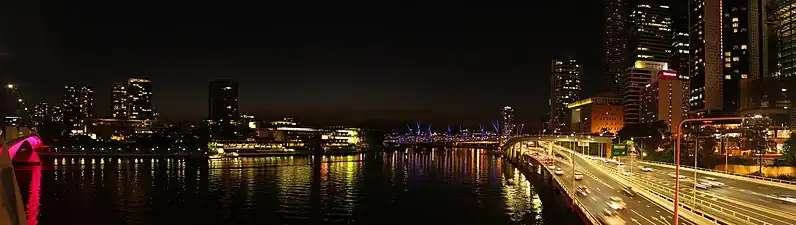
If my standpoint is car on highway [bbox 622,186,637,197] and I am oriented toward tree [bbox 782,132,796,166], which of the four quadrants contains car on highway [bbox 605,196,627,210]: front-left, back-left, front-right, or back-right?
back-right

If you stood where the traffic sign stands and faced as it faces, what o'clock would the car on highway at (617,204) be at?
The car on highway is roughly at 12 o'clock from the traffic sign.

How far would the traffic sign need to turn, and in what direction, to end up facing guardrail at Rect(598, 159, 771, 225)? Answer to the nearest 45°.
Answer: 0° — it already faces it

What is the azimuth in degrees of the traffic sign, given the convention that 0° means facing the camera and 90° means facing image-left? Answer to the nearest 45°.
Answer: approximately 0°

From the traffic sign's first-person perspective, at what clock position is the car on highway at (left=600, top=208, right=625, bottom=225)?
The car on highway is roughly at 12 o'clock from the traffic sign.
